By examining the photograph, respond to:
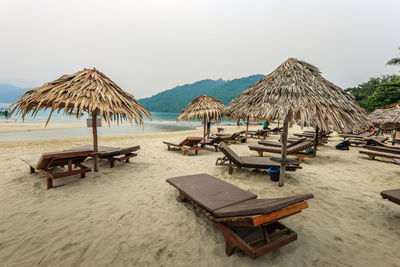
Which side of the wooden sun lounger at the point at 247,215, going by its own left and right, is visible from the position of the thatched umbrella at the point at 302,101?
right

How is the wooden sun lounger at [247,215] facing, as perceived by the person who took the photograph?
facing away from the viewer and to the left of the viewer

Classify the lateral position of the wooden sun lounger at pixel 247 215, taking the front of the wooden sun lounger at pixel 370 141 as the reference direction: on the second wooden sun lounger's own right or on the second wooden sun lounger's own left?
on the second wooden sun lounger's own left

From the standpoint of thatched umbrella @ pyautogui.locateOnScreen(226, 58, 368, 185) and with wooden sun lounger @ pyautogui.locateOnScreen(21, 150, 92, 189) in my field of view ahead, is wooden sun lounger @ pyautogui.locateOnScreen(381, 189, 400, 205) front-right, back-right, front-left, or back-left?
back-left

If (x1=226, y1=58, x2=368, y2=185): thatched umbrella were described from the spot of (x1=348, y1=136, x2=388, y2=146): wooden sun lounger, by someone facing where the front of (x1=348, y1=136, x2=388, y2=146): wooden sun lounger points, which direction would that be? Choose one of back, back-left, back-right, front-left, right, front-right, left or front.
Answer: left

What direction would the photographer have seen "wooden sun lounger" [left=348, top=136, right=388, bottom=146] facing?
facing to the left of the viewer

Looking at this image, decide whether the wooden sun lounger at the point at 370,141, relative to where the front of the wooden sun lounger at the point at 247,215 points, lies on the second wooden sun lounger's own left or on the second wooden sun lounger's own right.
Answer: on the second wooden sun lounger's own right
